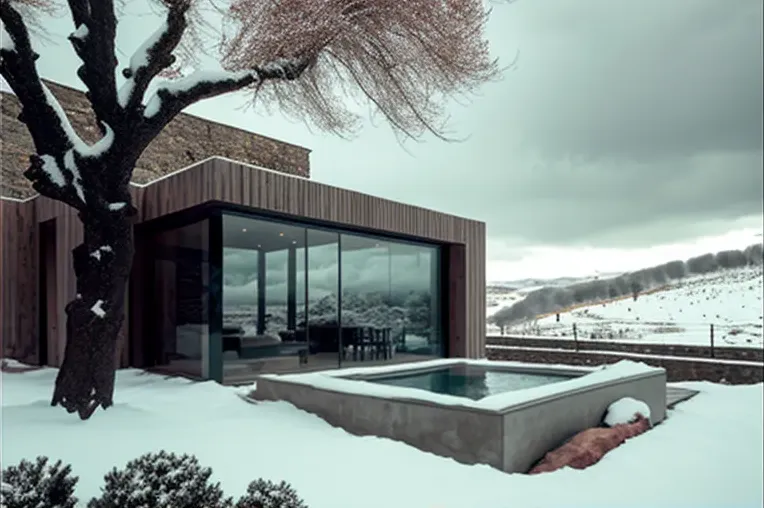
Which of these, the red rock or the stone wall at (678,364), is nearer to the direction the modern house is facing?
the red rock

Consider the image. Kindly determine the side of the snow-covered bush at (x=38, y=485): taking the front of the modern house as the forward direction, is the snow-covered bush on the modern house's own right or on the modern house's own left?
on the modern house's own right

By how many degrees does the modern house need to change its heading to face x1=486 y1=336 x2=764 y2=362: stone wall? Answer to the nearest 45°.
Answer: approximately 45° to its left

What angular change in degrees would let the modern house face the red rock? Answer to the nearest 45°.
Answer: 0° — it already faces it
